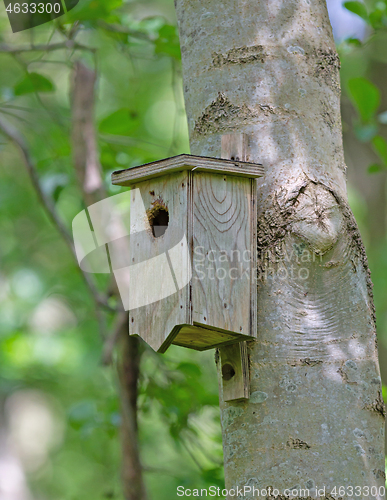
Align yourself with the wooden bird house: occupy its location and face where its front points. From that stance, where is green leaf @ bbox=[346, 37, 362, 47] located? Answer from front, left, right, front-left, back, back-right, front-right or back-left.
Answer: back

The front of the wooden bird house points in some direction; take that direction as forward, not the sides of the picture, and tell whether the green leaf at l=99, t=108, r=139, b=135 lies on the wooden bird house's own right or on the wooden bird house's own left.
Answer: on the wooden bird house's own right

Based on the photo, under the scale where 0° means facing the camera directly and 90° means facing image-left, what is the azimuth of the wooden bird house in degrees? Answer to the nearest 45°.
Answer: approximately 45°

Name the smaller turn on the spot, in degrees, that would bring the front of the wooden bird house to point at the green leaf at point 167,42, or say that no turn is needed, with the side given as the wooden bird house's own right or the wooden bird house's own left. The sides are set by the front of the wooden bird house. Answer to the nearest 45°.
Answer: approximately 135° to the wooden bird house's own right

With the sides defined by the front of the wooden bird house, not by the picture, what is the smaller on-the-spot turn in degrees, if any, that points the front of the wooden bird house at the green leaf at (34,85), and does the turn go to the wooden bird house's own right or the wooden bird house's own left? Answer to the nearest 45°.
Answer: approximately 90° to the wooden bird house's own right

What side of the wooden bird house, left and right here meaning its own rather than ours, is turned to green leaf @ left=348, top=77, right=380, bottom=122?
back
